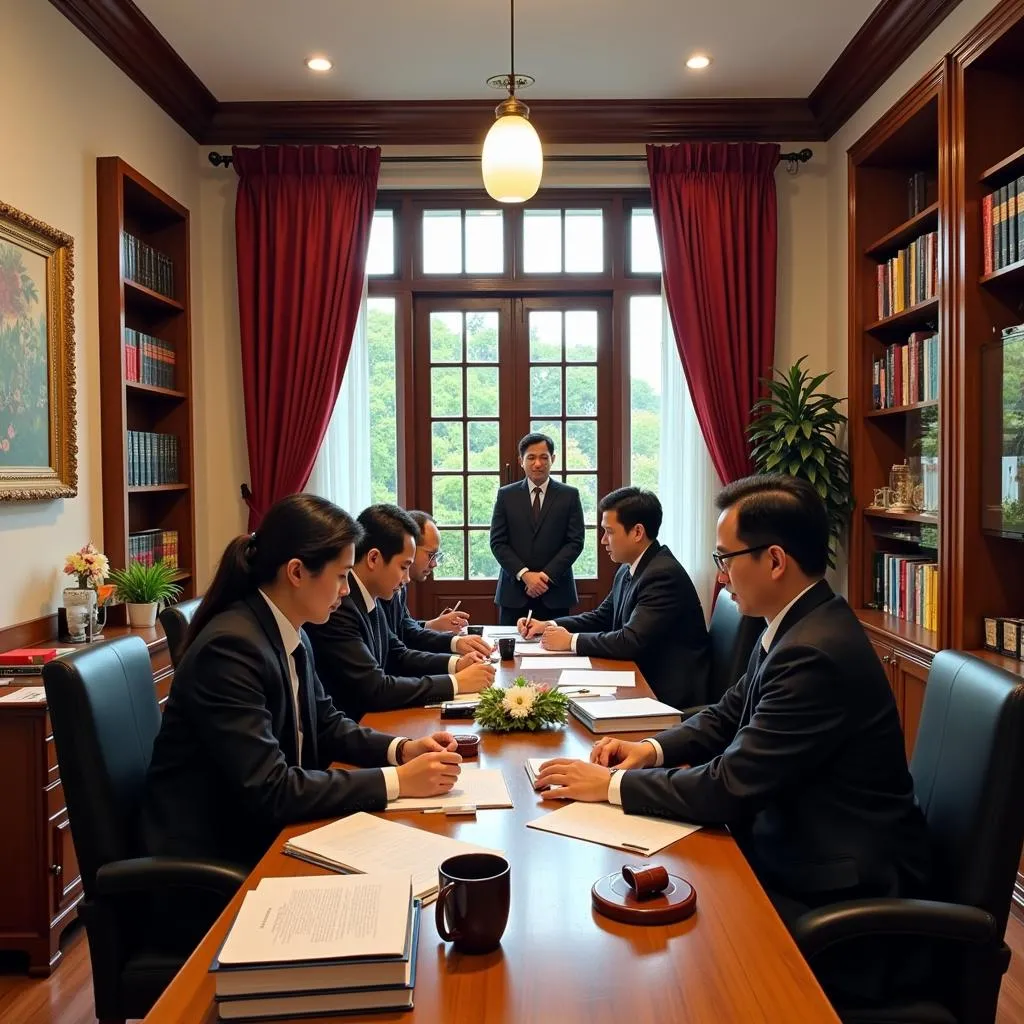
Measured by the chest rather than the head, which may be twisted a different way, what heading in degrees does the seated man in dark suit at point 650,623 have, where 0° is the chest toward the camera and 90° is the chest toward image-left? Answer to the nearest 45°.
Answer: approximately 90°

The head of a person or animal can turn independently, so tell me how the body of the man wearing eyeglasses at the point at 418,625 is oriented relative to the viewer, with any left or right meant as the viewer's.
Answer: facing to the right of the viewer

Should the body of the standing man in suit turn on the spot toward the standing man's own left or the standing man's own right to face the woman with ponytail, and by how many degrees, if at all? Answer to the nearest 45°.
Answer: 0° — they already face them

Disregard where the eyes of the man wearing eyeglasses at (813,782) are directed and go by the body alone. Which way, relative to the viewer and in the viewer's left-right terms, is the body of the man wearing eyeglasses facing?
facing to the left of the viewer

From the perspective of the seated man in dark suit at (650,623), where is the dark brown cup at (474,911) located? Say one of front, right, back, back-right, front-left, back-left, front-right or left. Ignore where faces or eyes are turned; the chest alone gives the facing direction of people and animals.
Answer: left

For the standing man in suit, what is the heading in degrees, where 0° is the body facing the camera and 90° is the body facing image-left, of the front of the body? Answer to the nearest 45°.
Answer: approximately 0°

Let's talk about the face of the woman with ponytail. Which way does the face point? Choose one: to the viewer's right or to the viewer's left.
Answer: to the viewer's right

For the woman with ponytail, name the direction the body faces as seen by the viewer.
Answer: to the viewer's right

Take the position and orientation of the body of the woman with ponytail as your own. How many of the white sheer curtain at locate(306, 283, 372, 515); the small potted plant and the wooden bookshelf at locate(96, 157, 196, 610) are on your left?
3

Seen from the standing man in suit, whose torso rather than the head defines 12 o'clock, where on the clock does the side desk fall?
The side desk is roughly at 1 o'clock from the standing man in suit.

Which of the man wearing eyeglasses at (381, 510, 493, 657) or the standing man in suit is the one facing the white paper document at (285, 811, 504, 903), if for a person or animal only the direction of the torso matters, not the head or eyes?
the standing man in suit

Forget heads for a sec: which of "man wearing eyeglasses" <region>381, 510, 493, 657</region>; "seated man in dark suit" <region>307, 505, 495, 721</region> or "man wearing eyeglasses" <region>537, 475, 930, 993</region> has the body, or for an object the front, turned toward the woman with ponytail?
"man wearing eyeglasses" <region>537, 475, 930, 993</region>

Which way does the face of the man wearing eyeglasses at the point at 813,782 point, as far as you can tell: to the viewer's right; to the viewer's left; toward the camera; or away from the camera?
to the viewer's left

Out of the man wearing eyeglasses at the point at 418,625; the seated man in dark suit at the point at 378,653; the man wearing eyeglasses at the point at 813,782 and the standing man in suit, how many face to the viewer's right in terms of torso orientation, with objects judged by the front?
2
